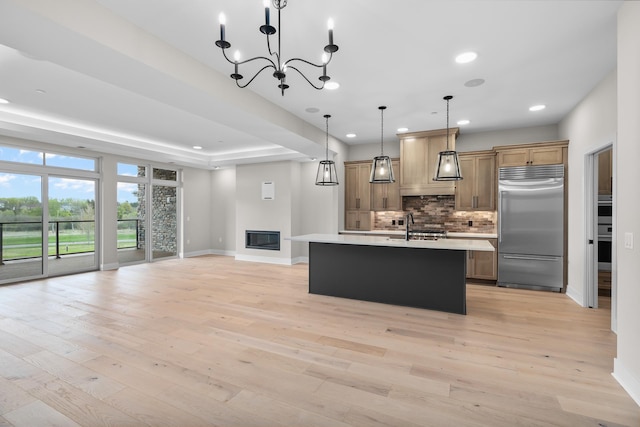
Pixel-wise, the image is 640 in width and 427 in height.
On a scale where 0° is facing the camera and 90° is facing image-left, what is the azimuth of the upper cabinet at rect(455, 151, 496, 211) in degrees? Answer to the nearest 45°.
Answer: approximately 0°

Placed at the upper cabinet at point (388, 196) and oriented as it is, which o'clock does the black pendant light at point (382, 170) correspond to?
The black pendant light is roughly at 12 o'clock from the upper cabinet.

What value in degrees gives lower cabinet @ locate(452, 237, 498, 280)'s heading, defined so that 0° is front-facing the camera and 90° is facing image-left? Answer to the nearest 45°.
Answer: approximately 0°

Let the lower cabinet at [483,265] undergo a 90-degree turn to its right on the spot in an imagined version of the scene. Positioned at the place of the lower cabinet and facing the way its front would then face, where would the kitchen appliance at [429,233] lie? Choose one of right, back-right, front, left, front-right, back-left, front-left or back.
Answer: front

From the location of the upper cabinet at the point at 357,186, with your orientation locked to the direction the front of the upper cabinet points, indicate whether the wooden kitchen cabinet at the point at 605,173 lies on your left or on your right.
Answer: on your left
